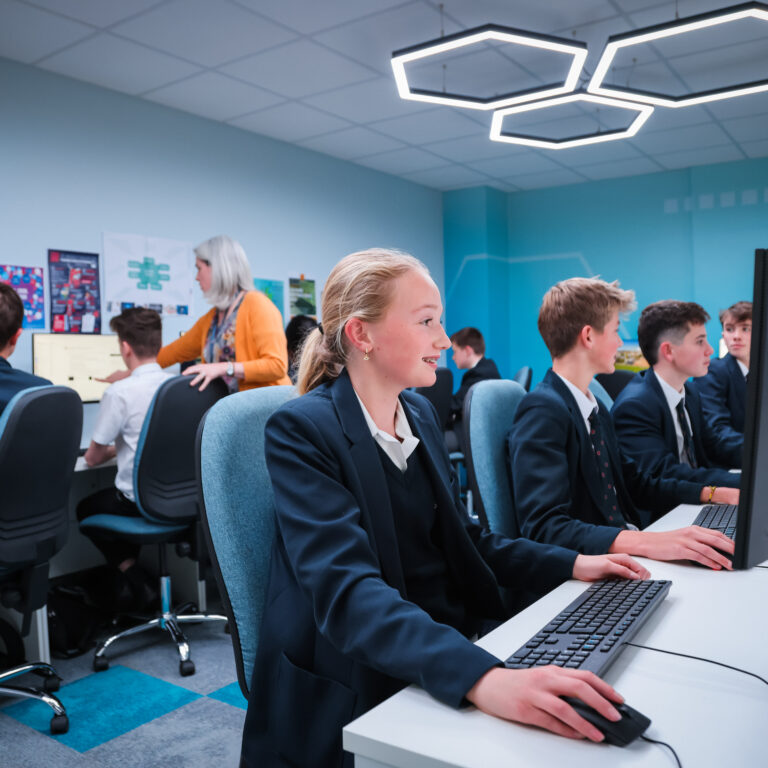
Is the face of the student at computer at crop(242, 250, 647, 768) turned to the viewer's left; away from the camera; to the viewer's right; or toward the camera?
to the viewer's right

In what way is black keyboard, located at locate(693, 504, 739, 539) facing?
to the viewer's left

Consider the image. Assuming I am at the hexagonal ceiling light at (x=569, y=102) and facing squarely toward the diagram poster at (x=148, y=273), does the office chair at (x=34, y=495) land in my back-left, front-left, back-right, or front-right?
front-left

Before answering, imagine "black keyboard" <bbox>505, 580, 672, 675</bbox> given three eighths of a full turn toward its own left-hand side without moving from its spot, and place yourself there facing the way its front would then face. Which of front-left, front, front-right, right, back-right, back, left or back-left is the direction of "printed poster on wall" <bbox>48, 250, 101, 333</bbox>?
back

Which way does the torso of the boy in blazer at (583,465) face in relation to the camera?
to the viewer's right

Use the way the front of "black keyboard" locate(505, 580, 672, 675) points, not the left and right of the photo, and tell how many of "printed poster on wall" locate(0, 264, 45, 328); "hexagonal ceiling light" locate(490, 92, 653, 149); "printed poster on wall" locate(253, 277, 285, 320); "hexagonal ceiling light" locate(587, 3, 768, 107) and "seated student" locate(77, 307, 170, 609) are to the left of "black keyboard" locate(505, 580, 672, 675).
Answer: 0

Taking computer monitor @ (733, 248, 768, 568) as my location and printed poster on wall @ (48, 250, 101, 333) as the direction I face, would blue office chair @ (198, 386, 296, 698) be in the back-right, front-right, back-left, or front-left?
front-left

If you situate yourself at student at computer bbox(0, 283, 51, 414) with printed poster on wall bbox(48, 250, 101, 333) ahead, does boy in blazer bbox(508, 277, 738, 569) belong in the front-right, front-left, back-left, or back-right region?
back-right

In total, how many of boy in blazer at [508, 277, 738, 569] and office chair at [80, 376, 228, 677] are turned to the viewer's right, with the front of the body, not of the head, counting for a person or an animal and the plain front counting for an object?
1

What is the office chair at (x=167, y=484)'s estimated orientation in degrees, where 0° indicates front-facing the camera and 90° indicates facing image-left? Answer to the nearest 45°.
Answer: approximately 135°

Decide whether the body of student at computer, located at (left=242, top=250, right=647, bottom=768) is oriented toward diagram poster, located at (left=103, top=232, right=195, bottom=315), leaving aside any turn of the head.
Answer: no

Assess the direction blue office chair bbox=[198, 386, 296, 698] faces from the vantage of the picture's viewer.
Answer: facing the viewer and to the right of the viewer

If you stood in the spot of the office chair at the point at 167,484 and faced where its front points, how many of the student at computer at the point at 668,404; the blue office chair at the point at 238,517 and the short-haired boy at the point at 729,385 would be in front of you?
0

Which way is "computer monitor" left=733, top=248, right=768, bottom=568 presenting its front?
to the viewer's left

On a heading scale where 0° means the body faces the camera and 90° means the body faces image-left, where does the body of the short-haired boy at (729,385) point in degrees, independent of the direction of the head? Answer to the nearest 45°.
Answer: approximately 315°

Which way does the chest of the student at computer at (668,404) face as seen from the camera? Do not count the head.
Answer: to the viewer's right

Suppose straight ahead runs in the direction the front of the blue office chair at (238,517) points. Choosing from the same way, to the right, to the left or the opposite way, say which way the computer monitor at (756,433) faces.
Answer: the opposite way

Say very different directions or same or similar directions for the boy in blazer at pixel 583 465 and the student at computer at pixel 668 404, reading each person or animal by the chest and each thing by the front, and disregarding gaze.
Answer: same or similar directions
